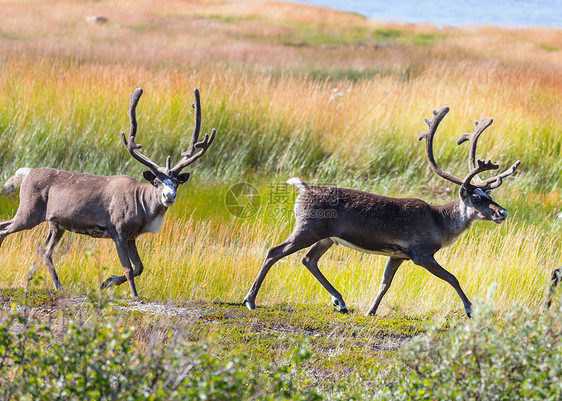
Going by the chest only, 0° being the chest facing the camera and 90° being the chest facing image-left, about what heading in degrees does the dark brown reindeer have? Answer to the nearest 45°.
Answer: approximately 270°

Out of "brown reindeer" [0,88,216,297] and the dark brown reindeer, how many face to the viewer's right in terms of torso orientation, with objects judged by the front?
2

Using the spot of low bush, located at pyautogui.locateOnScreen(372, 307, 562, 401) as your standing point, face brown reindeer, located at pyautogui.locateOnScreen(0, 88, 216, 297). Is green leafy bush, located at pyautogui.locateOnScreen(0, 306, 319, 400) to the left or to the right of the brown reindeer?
left

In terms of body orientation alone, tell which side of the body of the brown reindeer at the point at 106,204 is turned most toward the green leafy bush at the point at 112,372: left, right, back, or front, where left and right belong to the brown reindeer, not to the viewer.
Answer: right

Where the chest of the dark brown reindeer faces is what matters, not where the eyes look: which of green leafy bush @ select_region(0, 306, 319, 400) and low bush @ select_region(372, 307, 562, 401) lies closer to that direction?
the low bush

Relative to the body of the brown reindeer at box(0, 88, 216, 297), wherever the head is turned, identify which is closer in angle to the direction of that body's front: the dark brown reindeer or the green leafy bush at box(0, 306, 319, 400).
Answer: the dark brown reindeer

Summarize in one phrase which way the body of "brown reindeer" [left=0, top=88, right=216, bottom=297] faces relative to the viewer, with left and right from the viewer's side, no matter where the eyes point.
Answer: facing to the right of the viewer

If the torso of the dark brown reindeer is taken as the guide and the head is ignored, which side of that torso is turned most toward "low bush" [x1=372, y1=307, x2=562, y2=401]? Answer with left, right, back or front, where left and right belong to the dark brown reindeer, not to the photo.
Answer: right
